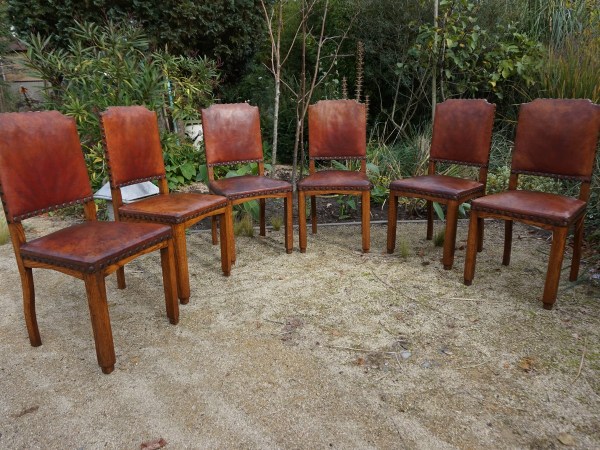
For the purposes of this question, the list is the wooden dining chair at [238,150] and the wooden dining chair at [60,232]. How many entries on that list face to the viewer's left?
0

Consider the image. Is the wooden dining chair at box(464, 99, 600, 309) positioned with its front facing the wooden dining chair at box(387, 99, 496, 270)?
no

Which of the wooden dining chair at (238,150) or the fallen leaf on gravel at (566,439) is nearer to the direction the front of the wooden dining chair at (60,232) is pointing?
the fallen leaf on gravel

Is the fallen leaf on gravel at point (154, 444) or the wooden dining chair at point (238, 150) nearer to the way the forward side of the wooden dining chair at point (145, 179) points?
the fallen leaf on gravel

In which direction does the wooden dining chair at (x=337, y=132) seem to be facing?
toward the camera

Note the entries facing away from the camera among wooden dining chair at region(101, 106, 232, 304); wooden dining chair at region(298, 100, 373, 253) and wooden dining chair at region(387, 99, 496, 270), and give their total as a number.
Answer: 0

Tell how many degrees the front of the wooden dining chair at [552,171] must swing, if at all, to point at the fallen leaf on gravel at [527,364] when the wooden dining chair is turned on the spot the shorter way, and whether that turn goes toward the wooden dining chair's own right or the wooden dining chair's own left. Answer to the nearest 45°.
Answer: approximately 45° to the wooden dining chair's own left

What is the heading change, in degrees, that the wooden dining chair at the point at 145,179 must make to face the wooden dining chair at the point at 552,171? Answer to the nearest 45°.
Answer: approximately 45° to its left

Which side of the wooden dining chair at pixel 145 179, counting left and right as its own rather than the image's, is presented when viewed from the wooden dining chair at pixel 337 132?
left

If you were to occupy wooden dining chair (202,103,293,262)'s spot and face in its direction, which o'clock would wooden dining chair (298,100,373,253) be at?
wooden dining chair (298,100,373,253) is roughly at 10 o'clock from wooden dining chair (202,103,293,262).

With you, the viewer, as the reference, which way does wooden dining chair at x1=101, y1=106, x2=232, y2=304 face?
facing the viewer and to the right of the viewer

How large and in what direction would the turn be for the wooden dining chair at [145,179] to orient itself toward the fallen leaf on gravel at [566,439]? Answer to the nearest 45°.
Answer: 0° — it already faces it

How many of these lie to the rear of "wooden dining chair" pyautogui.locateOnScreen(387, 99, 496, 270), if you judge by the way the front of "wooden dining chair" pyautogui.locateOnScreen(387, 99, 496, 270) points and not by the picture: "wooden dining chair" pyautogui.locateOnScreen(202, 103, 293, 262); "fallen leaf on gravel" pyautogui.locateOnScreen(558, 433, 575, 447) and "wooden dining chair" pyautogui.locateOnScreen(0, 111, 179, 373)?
0

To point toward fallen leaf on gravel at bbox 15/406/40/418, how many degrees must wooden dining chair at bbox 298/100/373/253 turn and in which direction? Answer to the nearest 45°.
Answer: approximately 45° to its right

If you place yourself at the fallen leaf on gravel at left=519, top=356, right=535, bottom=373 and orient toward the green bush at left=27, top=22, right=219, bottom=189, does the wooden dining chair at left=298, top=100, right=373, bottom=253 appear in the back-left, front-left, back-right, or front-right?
front-right

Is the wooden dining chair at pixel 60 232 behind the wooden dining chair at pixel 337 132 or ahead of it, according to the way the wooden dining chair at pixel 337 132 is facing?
ahead

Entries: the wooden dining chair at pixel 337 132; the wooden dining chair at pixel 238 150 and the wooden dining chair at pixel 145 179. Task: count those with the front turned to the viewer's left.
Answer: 0

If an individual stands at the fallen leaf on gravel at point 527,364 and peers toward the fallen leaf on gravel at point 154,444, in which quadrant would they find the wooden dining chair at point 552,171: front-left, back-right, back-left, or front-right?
back-right

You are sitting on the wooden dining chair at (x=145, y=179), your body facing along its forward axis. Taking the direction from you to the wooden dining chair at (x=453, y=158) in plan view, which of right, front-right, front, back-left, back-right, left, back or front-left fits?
front-left

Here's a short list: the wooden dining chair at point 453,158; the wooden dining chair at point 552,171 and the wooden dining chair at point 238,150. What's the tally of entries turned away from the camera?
0

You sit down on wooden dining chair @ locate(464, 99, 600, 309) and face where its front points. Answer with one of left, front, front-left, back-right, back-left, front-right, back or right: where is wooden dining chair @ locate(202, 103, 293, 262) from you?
front-right
